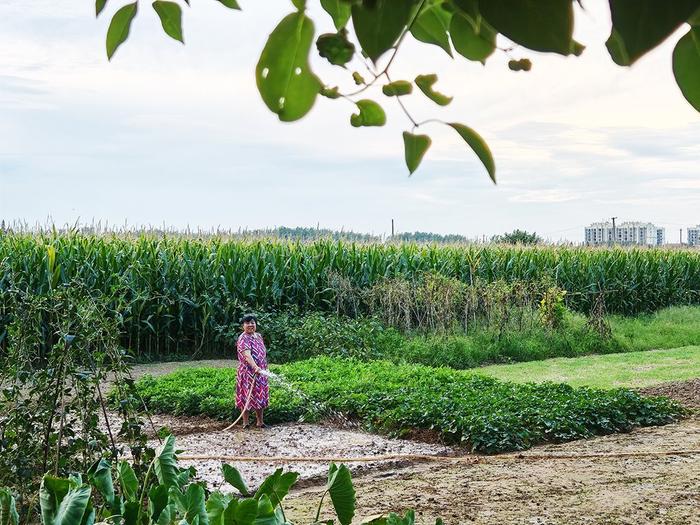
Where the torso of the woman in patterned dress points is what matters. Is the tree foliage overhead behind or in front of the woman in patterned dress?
in front

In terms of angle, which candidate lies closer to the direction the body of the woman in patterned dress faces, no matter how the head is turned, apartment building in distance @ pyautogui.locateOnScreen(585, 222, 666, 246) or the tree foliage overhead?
the tree foliage overhead

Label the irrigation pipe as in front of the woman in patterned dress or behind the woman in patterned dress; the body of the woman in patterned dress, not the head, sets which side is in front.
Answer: in front

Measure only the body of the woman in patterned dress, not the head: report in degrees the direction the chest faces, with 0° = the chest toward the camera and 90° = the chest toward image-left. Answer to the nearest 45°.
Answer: approximately 315°

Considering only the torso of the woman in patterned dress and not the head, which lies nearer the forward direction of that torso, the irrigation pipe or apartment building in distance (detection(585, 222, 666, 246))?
the irrigation pipe

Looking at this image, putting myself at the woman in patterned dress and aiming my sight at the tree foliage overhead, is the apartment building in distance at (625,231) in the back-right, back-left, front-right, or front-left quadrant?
back-left

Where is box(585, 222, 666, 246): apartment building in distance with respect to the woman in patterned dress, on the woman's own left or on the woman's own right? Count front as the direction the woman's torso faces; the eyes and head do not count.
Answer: on the woman's own left
